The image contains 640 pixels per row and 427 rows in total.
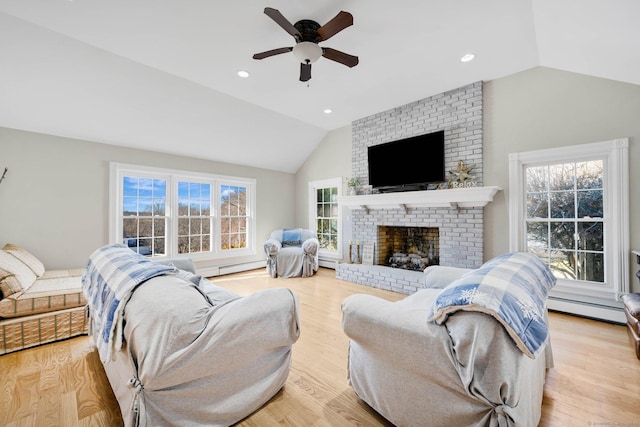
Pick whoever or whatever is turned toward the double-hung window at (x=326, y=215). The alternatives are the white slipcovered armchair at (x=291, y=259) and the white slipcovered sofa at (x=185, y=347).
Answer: the white slipcovered sofa

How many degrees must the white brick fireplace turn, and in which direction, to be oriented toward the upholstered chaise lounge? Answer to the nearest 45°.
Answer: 0° — it already faces it

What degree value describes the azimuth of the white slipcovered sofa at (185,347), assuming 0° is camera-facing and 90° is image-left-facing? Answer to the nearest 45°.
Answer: approximately 225°

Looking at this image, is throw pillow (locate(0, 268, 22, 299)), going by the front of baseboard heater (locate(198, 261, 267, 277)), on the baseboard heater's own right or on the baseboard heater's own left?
on the baseboard heater's own right

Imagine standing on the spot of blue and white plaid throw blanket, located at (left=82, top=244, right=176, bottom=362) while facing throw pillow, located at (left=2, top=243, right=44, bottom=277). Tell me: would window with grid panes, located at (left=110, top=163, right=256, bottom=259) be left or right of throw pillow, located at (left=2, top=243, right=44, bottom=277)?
right

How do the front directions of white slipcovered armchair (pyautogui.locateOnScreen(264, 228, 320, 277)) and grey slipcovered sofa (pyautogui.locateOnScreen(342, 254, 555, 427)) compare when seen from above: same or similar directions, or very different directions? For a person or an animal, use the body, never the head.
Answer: very different directions

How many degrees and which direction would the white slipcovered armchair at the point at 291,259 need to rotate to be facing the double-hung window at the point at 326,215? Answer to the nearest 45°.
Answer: approximately 135° to its left

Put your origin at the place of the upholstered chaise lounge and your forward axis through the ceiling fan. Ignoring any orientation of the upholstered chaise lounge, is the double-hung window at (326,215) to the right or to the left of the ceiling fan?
left

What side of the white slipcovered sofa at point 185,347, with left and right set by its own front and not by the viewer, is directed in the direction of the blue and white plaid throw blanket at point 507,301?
right
